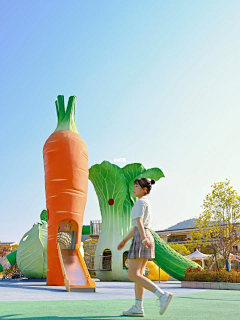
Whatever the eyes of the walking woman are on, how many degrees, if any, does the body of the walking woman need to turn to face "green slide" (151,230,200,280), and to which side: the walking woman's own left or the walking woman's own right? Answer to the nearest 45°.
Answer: approximately 90° to the walking woman's own right

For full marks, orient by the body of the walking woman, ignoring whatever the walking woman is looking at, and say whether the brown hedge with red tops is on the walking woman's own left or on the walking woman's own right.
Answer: on the walking woman's own right

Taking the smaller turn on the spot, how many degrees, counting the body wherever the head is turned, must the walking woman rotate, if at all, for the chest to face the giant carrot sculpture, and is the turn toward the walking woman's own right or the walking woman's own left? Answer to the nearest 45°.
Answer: approximately 90° to the walking woman's own right

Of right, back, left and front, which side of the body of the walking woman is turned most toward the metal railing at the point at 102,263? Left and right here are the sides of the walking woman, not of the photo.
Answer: right

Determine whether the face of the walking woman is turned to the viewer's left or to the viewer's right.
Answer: to the viewer's left

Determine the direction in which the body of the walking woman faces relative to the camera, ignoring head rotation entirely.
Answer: to the viewer's left
